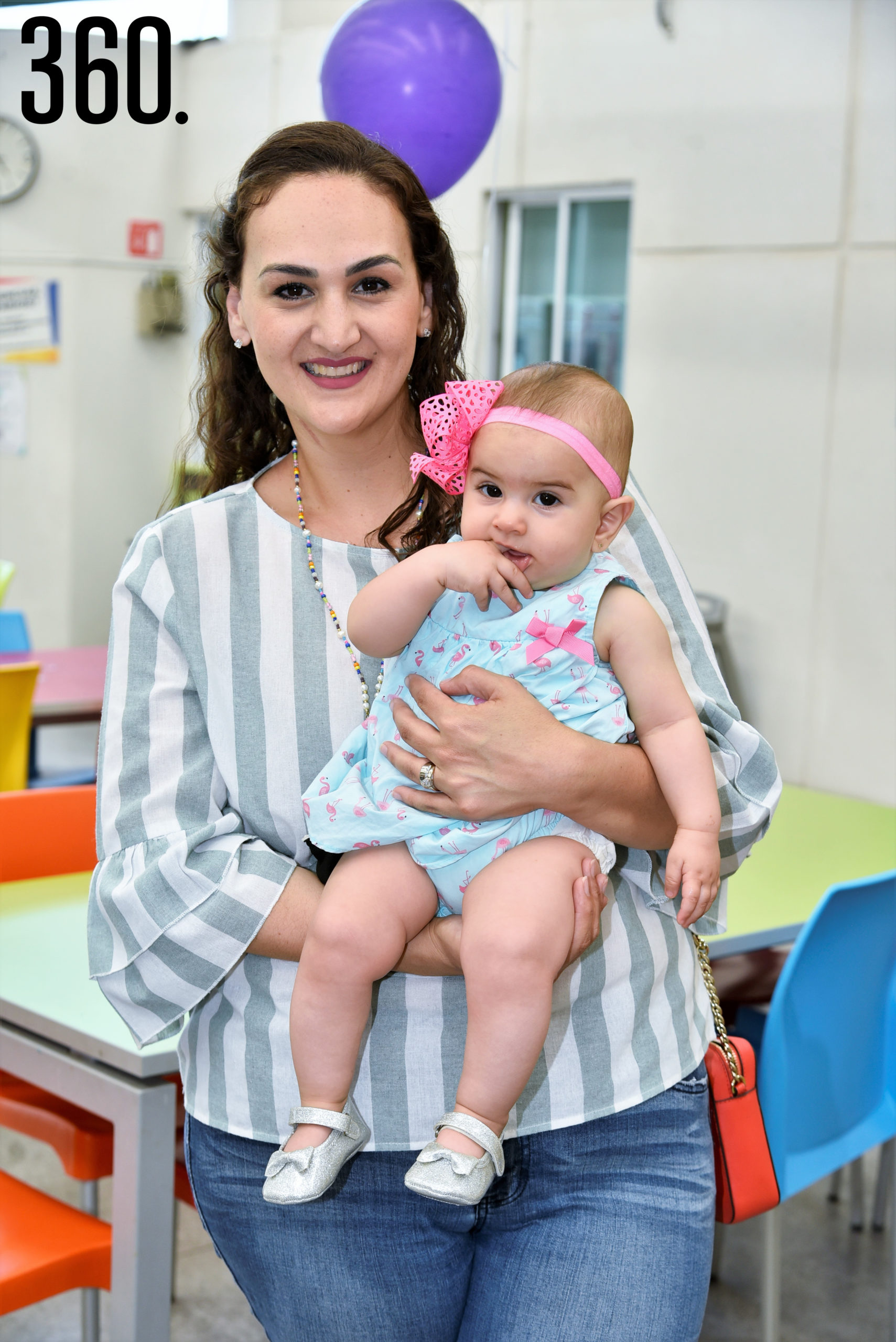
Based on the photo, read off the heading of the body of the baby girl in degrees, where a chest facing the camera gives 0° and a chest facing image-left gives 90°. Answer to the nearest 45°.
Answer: approximately 45°

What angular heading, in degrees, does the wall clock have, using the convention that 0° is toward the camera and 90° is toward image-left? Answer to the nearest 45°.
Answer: approximately 0°

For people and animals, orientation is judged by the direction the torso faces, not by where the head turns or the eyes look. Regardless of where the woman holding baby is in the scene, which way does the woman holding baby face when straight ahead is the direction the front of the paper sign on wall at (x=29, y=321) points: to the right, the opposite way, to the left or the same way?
the same way

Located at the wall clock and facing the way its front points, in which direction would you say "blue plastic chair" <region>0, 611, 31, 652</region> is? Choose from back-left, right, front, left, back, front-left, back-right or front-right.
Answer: front

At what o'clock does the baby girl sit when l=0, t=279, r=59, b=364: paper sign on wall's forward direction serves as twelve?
The baby girl is roughly at 12 o'clock from the paper sign on wall.

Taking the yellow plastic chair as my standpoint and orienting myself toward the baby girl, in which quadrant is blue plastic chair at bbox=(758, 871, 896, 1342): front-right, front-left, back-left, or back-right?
front-left

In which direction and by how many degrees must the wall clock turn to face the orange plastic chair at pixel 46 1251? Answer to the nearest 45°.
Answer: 0° — it already faces it

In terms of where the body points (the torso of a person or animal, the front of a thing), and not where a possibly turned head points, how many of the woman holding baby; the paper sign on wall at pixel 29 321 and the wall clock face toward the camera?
3

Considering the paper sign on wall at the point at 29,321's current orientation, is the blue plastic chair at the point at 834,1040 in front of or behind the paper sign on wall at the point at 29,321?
in front

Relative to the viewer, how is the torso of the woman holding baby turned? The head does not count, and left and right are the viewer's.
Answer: facing the viewer

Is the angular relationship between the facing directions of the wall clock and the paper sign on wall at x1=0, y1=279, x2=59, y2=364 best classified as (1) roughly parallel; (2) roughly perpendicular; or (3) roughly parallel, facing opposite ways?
roughly parallel

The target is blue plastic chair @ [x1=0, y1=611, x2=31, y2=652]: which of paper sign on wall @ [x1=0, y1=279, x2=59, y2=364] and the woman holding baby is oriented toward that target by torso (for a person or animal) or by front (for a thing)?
the paper sign on wall

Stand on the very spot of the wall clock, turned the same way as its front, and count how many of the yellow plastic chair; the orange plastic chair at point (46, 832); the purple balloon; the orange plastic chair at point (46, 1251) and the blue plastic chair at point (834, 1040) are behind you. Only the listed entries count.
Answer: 0

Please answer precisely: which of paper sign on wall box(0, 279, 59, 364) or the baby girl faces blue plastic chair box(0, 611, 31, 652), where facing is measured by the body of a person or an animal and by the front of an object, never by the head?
the paper sign on wall

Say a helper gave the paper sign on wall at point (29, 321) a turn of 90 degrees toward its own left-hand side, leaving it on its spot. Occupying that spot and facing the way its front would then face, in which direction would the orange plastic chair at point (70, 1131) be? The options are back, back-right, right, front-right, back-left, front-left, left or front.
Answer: right

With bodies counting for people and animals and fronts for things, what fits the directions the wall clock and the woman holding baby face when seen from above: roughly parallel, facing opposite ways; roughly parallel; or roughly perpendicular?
roughly parallel

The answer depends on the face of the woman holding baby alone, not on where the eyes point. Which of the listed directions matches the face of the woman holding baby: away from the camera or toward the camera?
toward the camera
